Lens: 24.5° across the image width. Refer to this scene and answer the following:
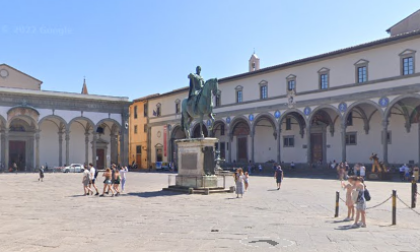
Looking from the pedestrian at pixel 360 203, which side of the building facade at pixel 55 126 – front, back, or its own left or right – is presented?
front

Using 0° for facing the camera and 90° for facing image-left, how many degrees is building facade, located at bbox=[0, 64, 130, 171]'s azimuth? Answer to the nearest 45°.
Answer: approximately 0°
